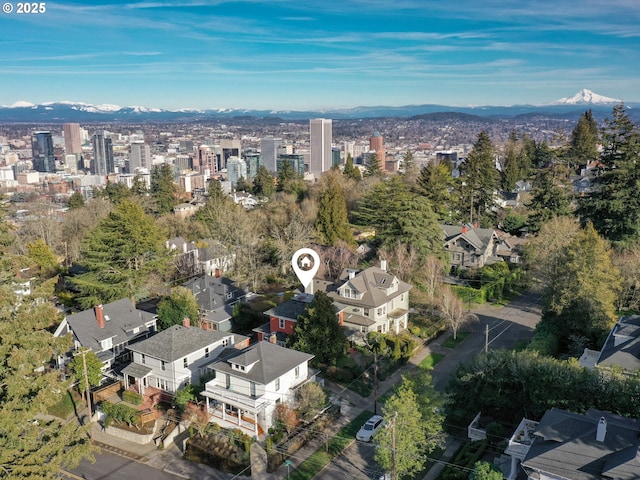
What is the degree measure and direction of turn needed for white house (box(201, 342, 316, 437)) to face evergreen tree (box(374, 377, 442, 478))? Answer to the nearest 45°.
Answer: approximately 90° to its left

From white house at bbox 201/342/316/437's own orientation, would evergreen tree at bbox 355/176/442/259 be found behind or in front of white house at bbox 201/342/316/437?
behind

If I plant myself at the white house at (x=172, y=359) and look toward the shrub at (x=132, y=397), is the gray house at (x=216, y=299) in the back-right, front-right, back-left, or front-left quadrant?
back-right

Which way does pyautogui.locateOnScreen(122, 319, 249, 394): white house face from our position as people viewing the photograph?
facing the viewer and to the left of the viewer

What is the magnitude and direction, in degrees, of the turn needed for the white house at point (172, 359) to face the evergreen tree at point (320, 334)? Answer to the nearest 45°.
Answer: approximately 135° to its left

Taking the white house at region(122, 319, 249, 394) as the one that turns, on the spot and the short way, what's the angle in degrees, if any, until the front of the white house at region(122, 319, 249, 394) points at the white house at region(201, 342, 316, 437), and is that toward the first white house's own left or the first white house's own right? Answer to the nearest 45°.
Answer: approximately 90° to the first white house's own left

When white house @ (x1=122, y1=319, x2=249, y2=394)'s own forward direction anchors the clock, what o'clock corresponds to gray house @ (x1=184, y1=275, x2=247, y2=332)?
The gray house is roughly at 5 o'clock from the white house.

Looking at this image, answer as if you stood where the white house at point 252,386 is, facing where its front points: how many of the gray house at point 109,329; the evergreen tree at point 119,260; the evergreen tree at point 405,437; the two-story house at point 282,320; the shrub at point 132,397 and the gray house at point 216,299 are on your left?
1

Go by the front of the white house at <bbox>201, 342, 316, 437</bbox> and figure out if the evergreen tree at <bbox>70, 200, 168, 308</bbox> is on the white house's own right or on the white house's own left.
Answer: on the white house's own right

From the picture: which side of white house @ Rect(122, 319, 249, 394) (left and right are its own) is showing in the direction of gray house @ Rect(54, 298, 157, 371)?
right
